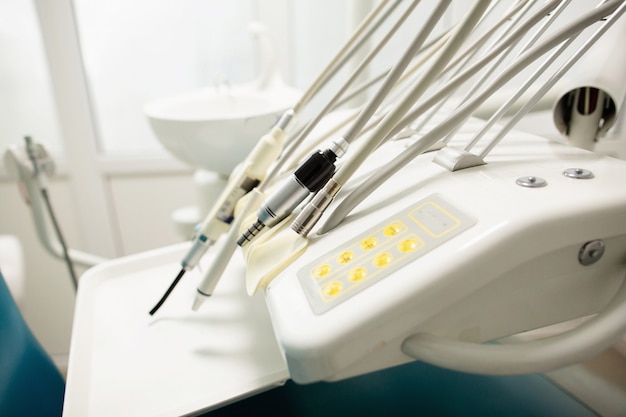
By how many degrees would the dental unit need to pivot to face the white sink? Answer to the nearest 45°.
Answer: approximately 90° to its right

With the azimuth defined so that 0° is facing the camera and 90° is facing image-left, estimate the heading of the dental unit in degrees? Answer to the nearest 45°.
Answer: approximately 45°
